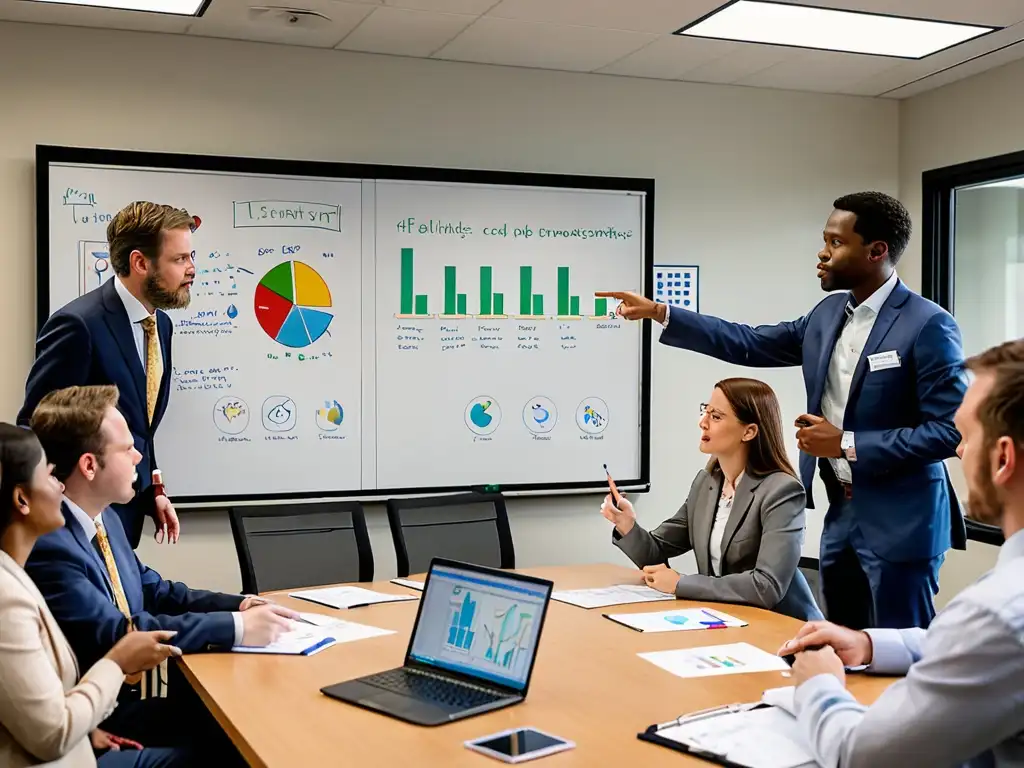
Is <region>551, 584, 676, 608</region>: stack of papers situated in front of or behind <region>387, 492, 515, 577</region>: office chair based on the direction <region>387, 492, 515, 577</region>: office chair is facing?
in front

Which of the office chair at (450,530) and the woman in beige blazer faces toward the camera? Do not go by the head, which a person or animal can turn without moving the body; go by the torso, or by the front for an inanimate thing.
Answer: the office chair

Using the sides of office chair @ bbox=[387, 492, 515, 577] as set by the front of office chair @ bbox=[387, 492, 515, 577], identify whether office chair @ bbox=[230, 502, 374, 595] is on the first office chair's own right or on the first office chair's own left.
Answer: on the first office chair's own right

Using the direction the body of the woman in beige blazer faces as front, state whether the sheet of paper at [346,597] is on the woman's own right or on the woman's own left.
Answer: on the woman's own left

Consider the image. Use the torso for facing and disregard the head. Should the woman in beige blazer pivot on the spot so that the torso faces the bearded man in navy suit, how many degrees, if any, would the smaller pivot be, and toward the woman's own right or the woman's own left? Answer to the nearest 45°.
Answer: approximately 90° to the woman's own left

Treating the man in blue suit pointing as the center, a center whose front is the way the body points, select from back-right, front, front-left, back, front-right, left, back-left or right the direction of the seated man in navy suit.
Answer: front

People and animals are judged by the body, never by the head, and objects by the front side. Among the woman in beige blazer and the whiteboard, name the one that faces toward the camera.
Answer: the whiteboard

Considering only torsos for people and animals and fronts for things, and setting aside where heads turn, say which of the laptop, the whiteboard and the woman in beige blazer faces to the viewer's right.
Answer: the woman in beige blazer

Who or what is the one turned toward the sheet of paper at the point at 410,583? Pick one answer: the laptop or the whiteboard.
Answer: the whiteboard

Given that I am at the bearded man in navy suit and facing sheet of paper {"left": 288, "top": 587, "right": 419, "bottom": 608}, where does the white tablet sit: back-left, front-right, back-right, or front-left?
front-right

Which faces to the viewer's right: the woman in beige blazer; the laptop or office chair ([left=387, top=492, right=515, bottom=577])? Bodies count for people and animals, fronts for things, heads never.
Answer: the woman in beige blazer

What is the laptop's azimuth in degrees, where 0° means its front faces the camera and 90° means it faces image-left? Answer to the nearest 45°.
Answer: approximately 45°

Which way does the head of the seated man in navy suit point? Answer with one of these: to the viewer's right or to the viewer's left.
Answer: to the viewer's right

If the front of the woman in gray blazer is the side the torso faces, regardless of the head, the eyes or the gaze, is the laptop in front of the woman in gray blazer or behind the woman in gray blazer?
in front

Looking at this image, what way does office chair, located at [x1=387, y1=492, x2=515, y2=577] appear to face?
toward the camera

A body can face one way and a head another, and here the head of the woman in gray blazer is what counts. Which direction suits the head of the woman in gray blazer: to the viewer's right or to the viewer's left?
to the viewer's left

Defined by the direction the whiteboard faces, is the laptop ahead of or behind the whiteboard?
ahead

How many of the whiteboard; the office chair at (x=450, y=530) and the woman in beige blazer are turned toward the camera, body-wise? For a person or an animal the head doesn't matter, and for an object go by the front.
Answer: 2
